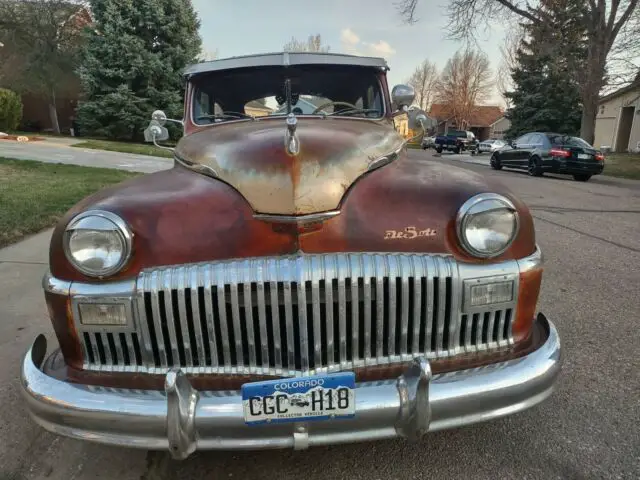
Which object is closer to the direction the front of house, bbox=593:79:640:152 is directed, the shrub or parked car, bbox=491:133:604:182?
the shrub

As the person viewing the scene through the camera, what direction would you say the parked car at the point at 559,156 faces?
facing away from the viewer and to the left of the viewer

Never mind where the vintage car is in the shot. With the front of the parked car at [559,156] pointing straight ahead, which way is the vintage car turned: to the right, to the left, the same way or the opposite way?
the opposite way

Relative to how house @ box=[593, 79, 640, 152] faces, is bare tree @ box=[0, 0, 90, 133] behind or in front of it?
in front

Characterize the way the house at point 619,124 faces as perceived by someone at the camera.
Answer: facing the viewer and to the left of the viewer

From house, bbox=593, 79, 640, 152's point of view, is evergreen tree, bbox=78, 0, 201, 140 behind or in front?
in front

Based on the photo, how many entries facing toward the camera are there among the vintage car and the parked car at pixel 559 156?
1

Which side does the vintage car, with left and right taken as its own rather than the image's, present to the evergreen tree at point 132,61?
back

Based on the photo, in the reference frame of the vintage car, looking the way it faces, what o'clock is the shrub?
The shrub is roughly at 5 o'clock from the vintage car.

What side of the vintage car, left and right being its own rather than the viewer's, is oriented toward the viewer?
front

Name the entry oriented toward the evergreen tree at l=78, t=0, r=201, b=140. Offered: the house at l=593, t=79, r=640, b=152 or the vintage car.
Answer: the house

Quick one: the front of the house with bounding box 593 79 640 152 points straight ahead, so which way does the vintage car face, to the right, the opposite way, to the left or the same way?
to the left

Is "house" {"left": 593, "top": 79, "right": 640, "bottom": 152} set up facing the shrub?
yes

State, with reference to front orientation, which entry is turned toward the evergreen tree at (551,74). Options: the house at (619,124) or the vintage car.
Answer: the house
